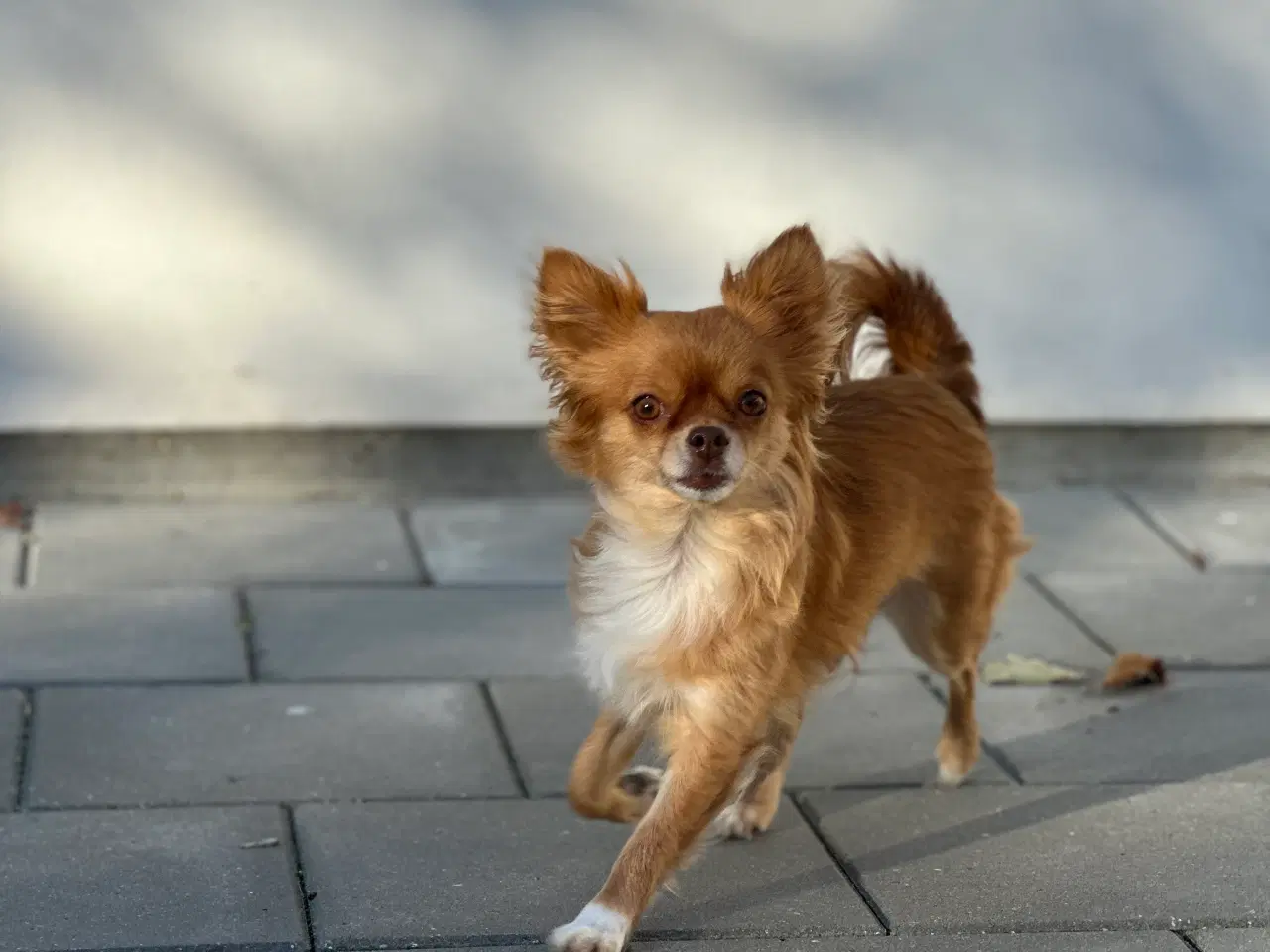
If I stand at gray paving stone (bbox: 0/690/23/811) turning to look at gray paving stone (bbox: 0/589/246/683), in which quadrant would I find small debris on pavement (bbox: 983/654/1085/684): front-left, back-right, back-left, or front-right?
front-right

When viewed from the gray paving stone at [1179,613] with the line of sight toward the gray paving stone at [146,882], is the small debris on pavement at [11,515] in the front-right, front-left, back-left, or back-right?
front-right

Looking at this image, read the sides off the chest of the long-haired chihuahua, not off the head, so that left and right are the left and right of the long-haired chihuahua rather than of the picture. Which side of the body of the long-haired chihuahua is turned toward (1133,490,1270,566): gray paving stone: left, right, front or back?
back

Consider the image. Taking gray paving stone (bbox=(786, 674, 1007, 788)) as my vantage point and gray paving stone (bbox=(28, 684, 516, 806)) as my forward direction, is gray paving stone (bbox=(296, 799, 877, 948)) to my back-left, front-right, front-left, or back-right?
front-left

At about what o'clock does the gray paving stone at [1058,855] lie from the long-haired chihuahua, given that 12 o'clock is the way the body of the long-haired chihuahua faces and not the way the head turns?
The gray paving stone is roughly at 7 o'clock from the long-haired chihuahua.

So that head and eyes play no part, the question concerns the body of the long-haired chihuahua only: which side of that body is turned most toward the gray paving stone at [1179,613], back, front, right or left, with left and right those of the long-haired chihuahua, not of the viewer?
back

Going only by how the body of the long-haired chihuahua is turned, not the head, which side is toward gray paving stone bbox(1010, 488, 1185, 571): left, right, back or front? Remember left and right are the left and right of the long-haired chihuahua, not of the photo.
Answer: back

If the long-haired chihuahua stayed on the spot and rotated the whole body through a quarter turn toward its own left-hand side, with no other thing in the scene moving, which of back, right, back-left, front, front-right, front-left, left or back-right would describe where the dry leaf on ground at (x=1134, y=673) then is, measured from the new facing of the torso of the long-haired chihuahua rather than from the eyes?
left

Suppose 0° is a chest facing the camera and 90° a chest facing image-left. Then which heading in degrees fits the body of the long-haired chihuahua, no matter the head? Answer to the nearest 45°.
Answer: approximately 45°

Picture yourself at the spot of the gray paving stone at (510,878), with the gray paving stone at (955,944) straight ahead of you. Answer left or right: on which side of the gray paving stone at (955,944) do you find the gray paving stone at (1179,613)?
left

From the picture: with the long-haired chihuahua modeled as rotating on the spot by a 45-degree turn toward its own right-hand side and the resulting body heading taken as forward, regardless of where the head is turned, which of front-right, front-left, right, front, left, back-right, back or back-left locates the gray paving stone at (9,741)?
front
